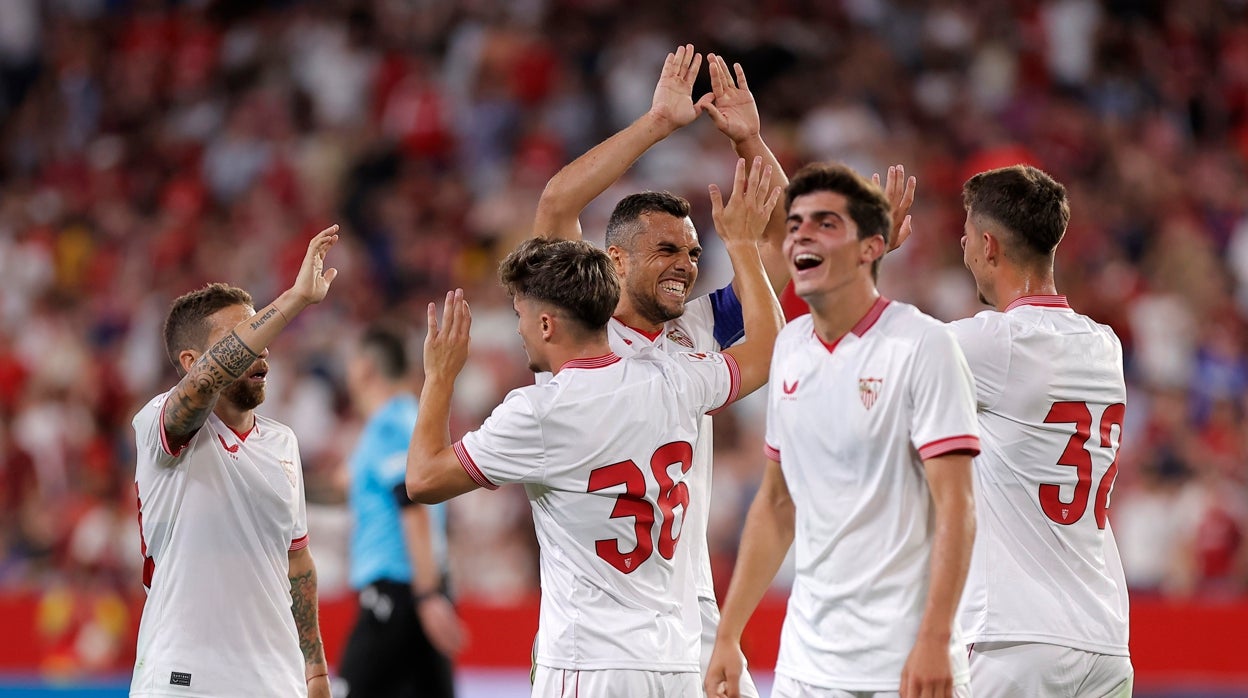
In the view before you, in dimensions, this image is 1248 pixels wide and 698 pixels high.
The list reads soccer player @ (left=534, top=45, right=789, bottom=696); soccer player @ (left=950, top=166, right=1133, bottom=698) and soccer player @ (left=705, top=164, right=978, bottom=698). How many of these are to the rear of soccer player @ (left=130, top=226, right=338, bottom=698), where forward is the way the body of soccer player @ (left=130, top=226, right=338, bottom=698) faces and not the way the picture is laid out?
0

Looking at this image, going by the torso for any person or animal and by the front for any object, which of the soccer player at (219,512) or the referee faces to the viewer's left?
the referee

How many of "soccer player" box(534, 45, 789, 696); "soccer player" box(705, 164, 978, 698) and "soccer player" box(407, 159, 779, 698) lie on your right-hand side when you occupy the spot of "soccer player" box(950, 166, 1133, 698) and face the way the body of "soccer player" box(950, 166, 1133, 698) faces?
0

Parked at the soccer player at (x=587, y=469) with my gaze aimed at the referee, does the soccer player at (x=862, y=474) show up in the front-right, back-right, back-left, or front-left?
back-right

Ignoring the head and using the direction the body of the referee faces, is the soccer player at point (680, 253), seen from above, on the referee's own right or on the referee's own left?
on the referee's own left

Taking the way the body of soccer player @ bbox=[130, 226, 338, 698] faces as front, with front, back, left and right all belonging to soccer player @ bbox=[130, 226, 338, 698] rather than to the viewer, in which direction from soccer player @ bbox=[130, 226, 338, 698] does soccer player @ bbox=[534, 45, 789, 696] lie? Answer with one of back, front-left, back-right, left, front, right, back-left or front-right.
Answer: front-left

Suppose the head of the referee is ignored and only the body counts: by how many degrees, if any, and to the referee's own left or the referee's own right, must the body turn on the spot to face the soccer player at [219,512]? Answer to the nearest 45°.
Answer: approximately 90° to the referee's own left

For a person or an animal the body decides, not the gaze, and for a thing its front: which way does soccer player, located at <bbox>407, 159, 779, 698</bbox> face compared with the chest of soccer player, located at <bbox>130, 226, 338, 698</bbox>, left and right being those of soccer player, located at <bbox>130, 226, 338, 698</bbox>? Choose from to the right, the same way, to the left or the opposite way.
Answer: the opposite way

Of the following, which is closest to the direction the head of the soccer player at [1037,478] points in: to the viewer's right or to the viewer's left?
to the viewer's left

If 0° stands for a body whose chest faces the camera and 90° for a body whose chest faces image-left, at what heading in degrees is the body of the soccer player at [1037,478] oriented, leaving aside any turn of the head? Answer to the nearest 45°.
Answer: approximately 135°

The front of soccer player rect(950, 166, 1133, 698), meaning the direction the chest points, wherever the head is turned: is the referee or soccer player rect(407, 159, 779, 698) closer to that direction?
the referee

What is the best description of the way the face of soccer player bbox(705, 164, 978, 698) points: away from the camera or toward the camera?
toward the camera

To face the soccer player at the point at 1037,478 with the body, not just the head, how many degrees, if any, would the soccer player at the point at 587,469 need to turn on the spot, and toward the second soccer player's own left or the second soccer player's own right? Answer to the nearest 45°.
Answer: approximately 135° to the second soccer player's own right

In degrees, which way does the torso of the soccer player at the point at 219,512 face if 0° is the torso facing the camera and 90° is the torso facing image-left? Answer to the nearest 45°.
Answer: approximately 315°

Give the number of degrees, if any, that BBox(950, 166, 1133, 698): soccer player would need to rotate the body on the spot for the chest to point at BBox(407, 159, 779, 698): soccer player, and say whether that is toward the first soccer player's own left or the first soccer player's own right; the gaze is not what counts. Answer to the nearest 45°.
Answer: approximately 90° to the first soccer player's own left
